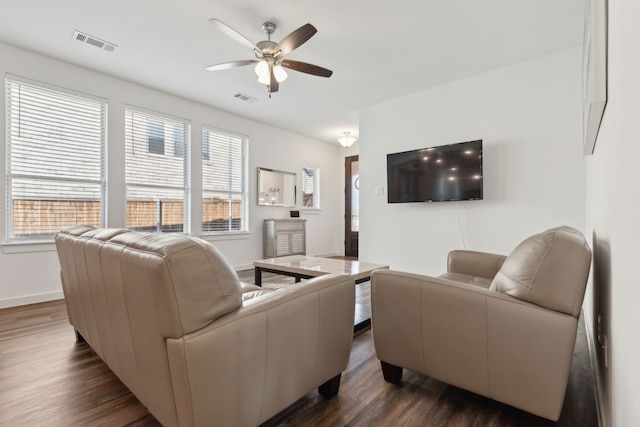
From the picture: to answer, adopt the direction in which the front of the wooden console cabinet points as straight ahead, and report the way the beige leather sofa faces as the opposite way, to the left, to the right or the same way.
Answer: to the left

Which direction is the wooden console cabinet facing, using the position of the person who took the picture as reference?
facing the viewer and to the right of the viewer

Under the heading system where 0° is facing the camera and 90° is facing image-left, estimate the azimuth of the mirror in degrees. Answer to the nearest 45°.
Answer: approximately 315°

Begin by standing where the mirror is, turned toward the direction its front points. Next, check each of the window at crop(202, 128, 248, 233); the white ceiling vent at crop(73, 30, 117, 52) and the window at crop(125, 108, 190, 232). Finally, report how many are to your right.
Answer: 3

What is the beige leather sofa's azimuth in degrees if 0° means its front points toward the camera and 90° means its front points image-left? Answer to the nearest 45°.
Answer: approximately 225°

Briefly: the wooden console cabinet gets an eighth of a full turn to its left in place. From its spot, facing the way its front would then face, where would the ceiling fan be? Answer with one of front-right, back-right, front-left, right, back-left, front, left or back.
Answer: right

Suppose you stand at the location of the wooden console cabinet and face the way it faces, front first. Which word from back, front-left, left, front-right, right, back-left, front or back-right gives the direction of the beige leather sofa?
front-right

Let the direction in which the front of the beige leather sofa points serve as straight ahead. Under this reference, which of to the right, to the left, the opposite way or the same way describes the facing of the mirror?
to the right

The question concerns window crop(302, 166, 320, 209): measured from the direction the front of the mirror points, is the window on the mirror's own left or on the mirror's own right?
on the mirror's own left

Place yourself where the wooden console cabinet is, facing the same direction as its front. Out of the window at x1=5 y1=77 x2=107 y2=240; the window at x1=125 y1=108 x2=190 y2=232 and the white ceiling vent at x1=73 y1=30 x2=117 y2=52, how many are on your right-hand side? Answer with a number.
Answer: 3

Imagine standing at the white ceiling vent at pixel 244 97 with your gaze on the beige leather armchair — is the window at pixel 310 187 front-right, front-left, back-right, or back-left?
back-left

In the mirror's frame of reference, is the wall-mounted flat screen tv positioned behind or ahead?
ahead

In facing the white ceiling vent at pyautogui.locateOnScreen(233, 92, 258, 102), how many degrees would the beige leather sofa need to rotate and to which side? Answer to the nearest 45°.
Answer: approximately 45° to its left

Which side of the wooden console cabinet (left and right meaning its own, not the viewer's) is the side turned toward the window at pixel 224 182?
right
